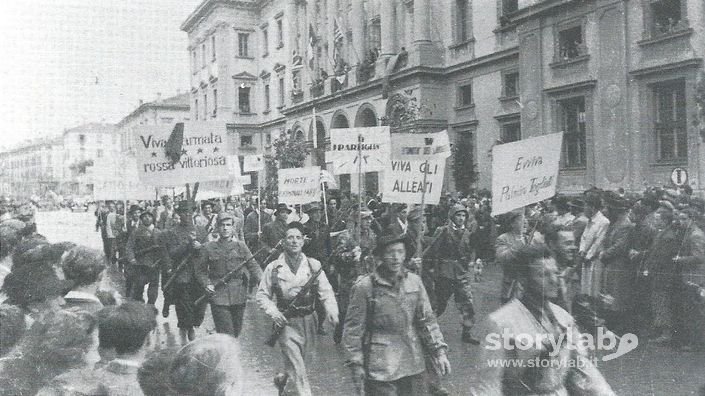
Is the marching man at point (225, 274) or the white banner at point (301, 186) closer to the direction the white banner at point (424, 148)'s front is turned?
the marching man

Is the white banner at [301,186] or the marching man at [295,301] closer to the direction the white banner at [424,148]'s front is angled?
the marching man

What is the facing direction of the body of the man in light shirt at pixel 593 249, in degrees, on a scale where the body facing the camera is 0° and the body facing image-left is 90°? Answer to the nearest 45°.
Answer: approximately 90°

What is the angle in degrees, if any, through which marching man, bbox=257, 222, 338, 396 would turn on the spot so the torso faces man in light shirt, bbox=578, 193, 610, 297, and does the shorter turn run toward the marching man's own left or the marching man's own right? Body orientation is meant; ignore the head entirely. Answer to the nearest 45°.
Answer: approximately 135° to the marching man's own left

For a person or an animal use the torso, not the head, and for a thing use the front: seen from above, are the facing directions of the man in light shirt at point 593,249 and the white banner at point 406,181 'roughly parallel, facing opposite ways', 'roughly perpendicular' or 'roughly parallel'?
roughly perpendicular

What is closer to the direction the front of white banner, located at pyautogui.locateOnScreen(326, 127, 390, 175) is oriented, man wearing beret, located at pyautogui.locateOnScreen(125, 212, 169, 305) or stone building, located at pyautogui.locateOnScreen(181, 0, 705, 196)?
the man wearing beret

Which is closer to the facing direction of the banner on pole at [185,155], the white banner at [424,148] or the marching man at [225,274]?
the marching man

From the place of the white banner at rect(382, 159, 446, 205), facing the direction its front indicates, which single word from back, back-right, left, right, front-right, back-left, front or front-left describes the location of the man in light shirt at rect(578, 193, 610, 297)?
left
